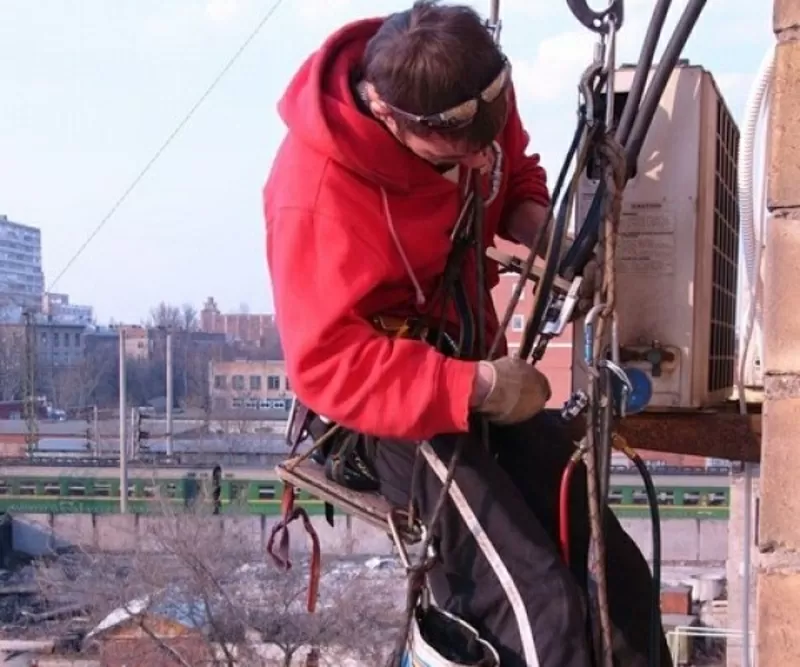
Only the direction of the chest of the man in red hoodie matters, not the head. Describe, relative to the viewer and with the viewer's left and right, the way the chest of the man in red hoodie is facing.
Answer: facing the viewer and to the right of the viewer

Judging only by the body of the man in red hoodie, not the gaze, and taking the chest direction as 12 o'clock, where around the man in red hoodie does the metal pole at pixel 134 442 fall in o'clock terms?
The metal pole is roughly at 7 o'clock from the man in red hoodie.

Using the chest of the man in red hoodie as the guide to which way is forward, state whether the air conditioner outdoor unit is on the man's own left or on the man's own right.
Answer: on the man's own left

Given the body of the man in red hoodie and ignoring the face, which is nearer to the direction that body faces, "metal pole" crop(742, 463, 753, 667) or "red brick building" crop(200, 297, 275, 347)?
the metal pole

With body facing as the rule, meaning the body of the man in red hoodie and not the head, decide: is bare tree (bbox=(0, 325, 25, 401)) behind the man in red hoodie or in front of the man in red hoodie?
behind

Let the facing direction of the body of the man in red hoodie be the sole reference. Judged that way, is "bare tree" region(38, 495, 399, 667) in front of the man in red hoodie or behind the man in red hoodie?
behind
